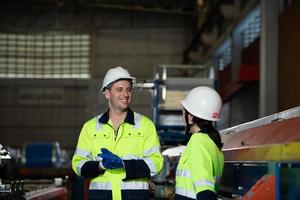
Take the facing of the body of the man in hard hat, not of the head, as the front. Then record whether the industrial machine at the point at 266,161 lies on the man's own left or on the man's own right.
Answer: on the man's own left

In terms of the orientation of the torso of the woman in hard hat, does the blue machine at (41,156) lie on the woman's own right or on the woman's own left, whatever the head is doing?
on the woman's own right

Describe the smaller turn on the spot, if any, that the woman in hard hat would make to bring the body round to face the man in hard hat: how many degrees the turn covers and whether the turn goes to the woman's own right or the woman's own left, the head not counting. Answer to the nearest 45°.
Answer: approximately 45° to the woman's own right

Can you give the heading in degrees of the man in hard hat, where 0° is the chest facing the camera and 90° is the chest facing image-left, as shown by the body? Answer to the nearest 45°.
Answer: approximately 0°

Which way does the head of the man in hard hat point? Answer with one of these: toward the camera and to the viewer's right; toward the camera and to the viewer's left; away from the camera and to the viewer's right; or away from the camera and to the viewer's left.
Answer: toward the camera and to the viewer's right

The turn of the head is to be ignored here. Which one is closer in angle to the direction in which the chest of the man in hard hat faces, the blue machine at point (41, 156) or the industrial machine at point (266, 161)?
the industrial machine

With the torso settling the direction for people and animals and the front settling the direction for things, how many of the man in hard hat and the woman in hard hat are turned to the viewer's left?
1

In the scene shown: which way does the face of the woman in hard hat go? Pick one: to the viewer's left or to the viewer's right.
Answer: to the viewer's left

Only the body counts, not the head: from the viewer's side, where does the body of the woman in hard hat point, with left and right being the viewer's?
facing to the left of the viewer

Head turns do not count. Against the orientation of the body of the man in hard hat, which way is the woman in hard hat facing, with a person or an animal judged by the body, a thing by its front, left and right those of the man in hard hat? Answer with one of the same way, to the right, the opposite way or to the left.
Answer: to the right
